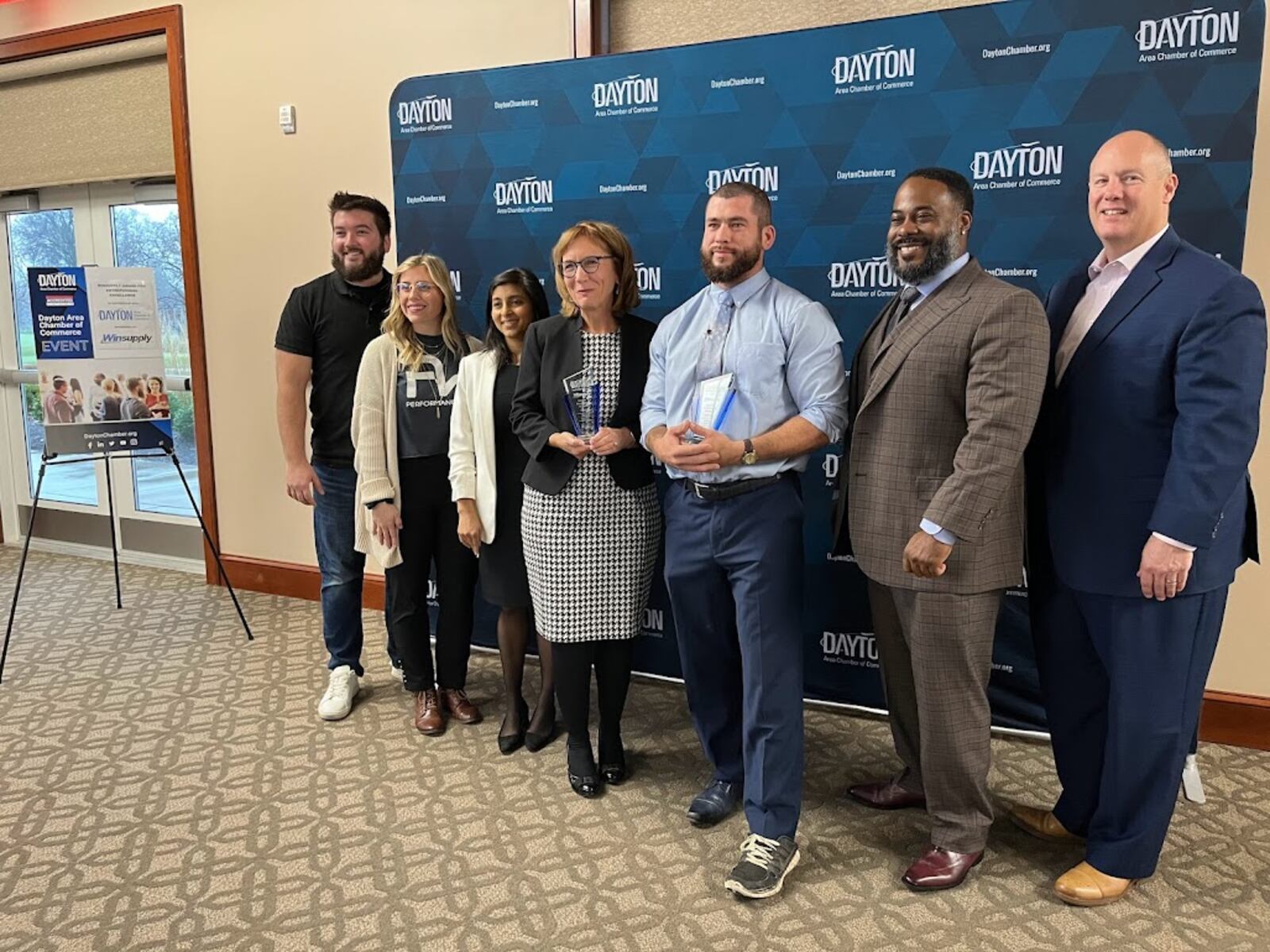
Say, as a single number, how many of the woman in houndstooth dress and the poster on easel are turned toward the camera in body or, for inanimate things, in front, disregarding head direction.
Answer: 2

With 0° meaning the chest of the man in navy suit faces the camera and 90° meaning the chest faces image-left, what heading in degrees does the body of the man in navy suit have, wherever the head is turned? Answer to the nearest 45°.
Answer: approximately 45°

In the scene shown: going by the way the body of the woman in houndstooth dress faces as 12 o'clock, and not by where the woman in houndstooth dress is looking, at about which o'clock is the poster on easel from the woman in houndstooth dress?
The poster on easel is roughly at 4 o'clock from the woman in houndstooth dress.

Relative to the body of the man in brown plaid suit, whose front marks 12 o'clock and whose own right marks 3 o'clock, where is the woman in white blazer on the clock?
The woman in white blazer is roughly at 2 o'clock from the man in brown plaid suit.

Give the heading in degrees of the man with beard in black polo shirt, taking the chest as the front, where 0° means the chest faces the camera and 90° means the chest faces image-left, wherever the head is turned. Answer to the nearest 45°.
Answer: approximately 0°

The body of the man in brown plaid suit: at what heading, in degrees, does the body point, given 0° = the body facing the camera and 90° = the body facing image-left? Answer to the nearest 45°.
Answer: approximately 45°
